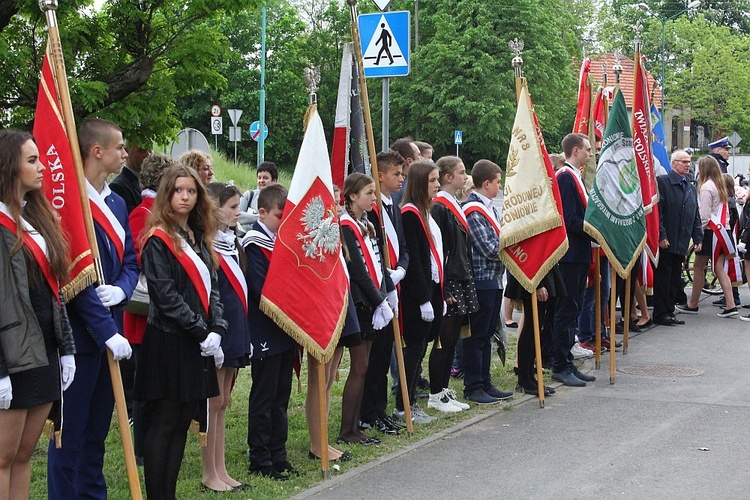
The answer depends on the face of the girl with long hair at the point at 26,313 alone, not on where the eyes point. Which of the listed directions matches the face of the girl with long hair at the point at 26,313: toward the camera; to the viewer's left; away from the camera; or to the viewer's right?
to the viewer's right

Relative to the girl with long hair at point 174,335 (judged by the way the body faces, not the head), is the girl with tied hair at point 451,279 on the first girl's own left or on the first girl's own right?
on the first girl's own left

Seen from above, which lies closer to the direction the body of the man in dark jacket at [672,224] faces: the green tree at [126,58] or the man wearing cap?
the green tree

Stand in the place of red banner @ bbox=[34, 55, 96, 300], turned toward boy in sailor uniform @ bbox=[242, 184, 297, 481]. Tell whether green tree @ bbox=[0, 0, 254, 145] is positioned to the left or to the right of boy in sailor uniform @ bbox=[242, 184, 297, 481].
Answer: left

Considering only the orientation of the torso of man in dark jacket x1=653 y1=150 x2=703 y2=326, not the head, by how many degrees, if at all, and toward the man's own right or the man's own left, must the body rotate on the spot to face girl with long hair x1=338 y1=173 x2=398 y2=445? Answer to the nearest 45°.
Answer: approximately 45° to the man's own right

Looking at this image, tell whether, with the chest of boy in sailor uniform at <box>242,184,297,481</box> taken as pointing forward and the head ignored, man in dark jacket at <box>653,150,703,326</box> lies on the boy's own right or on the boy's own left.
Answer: on the boy's own left
